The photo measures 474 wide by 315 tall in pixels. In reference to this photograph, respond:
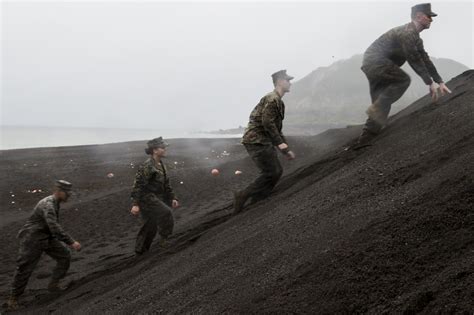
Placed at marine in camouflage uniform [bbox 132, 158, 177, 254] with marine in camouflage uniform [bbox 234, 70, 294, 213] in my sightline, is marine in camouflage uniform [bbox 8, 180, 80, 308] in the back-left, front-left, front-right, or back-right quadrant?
back-right

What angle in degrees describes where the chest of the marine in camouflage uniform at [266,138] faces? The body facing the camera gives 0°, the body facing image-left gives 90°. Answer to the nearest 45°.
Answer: approximately 270°

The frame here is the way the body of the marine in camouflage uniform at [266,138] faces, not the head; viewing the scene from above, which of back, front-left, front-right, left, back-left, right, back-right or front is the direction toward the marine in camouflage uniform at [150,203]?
back

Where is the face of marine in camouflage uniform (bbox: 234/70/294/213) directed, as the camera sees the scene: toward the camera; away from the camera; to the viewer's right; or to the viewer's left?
to the viewer's right

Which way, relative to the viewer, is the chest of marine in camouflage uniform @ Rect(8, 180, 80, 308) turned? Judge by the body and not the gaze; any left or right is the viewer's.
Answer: facing to the right of the viewer

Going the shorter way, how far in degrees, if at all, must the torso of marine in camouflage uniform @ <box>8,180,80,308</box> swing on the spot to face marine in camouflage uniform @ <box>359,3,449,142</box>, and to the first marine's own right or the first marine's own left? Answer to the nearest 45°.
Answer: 0° — they already face them

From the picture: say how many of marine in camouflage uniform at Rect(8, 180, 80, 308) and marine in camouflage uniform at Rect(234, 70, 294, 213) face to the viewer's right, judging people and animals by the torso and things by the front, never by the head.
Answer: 2

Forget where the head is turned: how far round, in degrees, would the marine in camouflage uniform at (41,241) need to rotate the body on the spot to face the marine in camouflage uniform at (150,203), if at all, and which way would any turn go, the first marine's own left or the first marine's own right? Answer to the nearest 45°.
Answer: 0° — they already face them

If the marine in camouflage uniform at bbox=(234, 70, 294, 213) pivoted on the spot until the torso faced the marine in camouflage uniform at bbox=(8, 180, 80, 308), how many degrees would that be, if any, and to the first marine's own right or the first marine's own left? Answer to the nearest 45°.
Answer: approximately 180°
